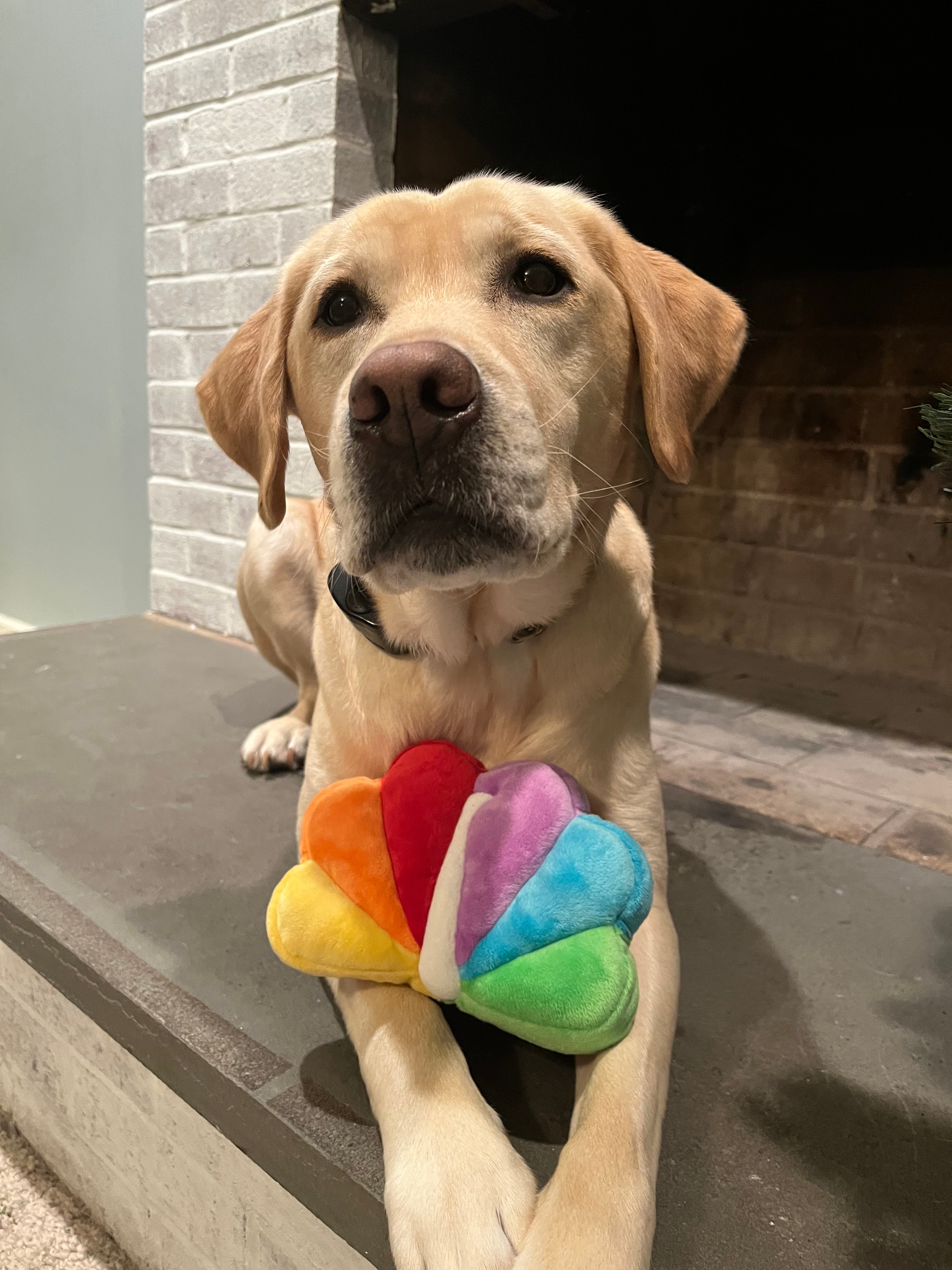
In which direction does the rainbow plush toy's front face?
toward the camera

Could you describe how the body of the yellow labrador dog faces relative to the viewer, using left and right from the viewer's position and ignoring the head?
facing the viewer
